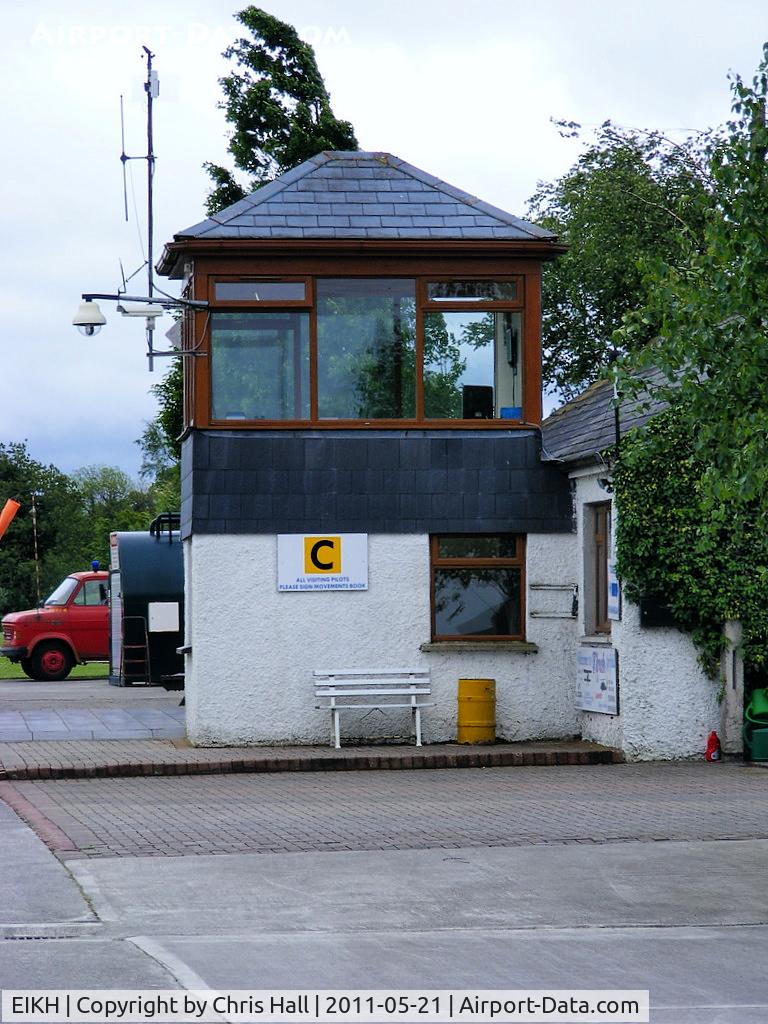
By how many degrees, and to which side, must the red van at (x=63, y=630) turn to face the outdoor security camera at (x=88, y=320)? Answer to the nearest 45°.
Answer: approximately 90° to its left

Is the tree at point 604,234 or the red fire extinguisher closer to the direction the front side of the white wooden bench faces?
the red fire extinguisher

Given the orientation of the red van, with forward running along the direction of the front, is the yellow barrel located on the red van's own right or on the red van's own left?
on the red van's own left

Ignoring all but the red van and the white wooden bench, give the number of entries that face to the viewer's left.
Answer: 1

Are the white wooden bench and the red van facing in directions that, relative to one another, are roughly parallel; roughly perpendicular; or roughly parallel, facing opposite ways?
roughly perpendicular

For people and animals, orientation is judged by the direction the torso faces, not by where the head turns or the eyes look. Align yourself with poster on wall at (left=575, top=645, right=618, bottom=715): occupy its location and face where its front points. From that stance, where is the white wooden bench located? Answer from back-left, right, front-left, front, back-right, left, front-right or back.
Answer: front-right

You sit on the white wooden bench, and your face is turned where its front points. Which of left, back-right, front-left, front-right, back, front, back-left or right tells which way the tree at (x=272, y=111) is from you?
back

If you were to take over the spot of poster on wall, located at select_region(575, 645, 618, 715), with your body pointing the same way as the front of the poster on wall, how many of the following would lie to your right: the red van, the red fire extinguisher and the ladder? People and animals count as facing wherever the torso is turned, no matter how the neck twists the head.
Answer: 2

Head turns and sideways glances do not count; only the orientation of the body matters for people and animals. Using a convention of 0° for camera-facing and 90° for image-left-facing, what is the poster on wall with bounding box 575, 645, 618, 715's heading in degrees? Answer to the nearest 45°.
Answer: approximately 45°

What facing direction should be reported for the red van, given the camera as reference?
facing to the left of the viewer
